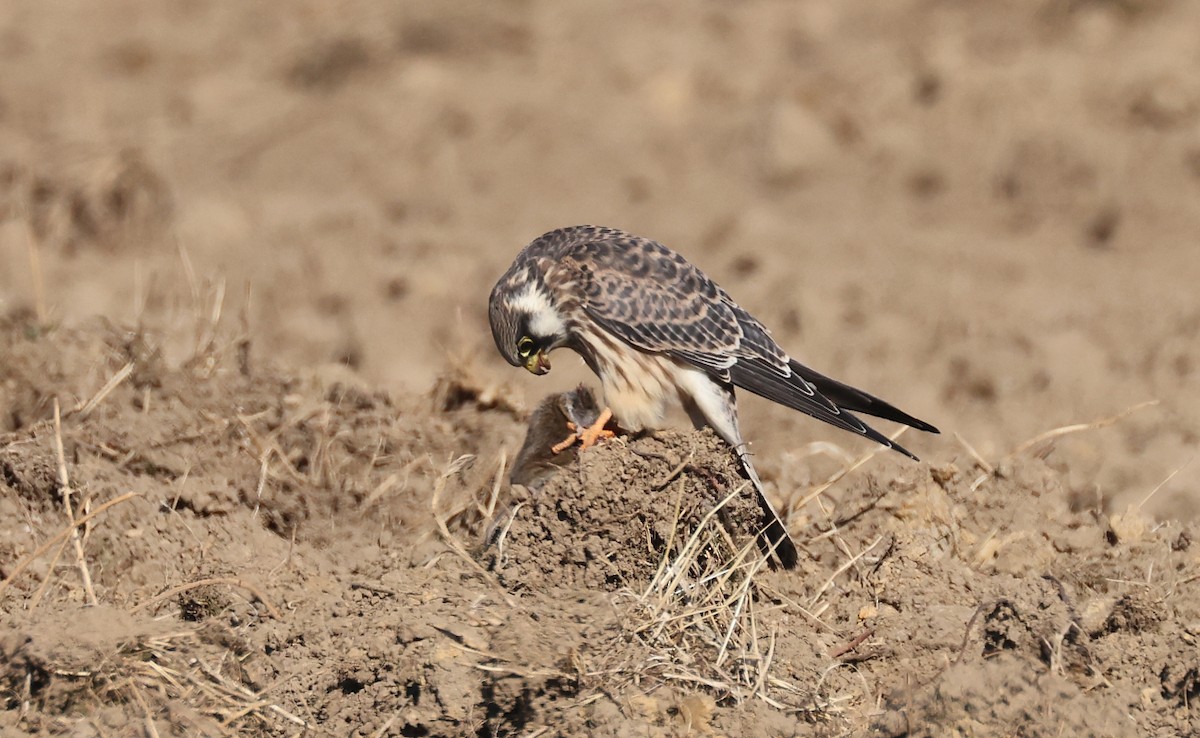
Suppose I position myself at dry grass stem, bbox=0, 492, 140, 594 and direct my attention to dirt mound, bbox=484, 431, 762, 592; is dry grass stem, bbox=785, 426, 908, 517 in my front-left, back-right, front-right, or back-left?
front-left

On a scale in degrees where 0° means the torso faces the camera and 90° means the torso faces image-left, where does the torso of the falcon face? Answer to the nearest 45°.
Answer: approximately 90°

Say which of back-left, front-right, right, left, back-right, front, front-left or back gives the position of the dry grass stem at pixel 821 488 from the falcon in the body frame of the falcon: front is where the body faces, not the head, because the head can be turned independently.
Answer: back
